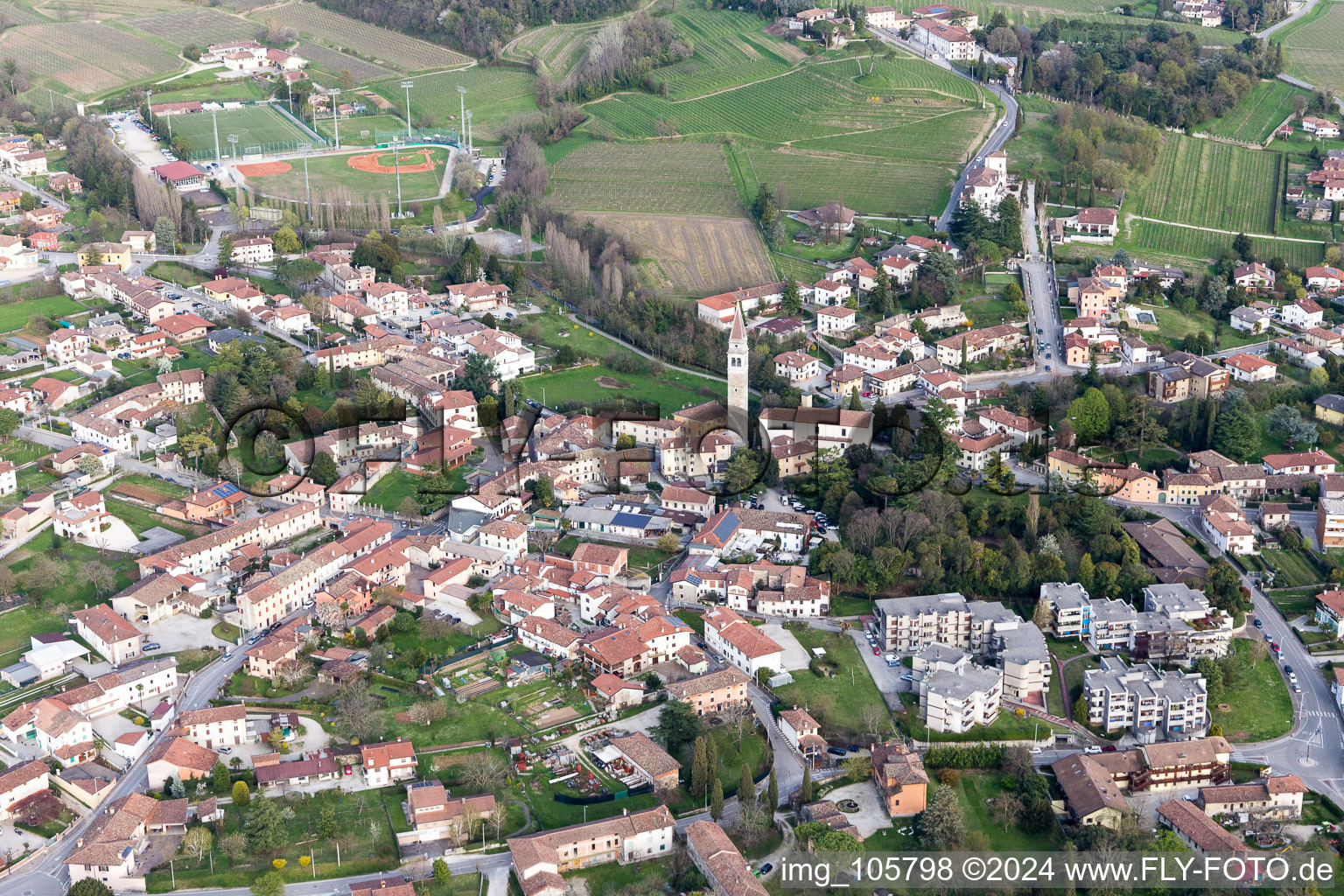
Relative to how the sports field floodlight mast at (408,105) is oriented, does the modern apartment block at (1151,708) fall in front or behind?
in front

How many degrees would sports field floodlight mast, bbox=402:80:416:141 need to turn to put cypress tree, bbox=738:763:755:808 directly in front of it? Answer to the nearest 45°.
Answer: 0° — it already faces it

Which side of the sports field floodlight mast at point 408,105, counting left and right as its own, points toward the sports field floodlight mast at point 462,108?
left

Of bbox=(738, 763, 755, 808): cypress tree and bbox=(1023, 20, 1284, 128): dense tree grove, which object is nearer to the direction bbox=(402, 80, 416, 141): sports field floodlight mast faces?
the cypress tree

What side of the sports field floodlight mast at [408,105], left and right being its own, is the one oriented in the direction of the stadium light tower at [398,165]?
front

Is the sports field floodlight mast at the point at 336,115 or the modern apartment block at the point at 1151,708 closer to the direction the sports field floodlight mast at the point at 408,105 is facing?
the modern apartment block

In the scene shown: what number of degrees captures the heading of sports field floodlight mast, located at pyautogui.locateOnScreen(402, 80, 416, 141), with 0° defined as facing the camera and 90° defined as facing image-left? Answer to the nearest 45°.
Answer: approximately 0°

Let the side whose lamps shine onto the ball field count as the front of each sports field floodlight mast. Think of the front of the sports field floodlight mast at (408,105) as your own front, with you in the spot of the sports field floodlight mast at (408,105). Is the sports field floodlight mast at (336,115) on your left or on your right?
on your right
